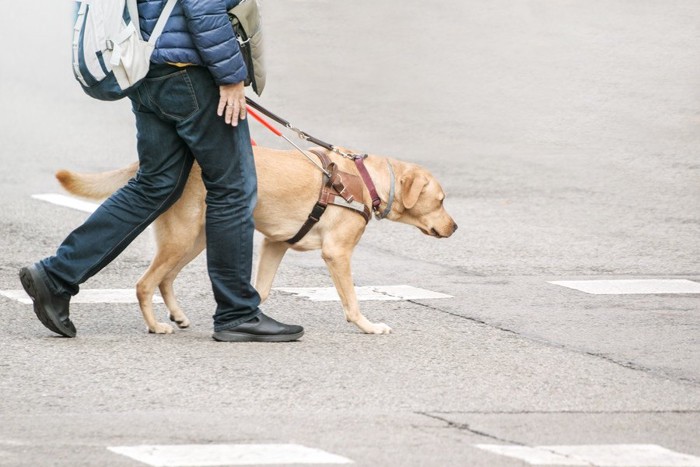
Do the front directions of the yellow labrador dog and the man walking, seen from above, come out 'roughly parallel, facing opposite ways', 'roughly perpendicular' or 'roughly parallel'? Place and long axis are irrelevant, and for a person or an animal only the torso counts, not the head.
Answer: roughly parallel

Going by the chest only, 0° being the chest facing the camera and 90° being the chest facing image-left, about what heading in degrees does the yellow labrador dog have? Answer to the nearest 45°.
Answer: approximately 270°

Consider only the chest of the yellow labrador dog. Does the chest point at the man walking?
no

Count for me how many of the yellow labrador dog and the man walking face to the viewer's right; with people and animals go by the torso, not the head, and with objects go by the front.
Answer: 2

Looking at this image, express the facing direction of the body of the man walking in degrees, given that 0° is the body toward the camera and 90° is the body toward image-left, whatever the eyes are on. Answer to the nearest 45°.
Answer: approximately 270°
